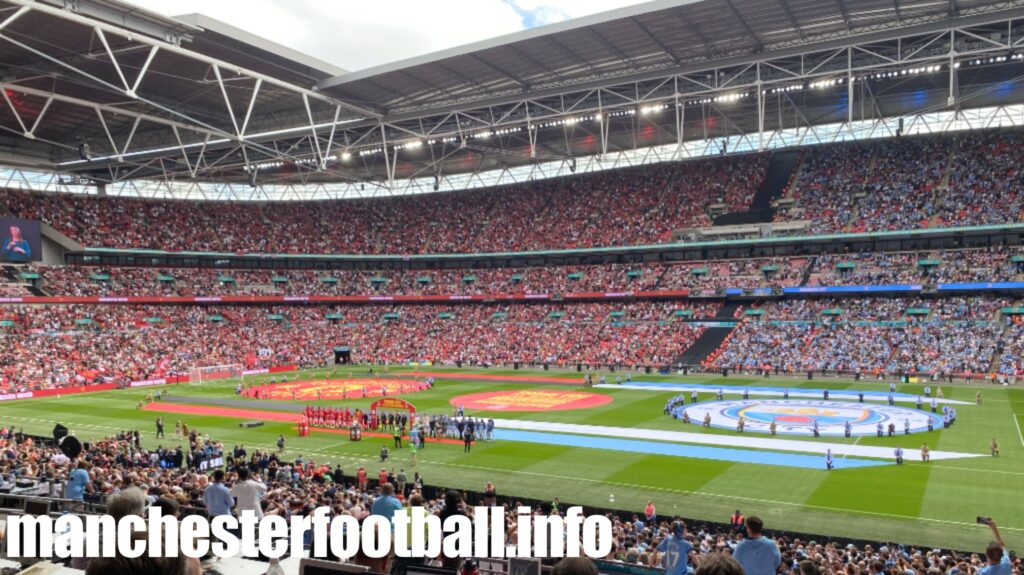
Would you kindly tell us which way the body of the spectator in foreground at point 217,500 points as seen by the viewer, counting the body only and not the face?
away from the camera

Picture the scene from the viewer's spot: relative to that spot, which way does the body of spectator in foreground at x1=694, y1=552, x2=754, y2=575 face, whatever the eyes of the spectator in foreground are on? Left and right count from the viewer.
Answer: facing away from the viewer

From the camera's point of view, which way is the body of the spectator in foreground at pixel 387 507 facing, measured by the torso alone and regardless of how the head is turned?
away from the camera

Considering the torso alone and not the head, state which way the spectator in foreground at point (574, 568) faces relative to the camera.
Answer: away from the camera

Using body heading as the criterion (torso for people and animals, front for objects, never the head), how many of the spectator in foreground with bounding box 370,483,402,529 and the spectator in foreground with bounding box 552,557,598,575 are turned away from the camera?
2

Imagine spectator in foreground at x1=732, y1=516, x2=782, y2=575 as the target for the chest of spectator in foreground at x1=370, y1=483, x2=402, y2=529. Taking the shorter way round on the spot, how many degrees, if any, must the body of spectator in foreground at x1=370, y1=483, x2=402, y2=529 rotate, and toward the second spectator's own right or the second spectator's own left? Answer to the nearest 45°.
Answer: approximately 135° to the second spectator's own right

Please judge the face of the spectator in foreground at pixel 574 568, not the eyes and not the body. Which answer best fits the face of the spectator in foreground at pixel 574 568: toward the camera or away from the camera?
away from the camera

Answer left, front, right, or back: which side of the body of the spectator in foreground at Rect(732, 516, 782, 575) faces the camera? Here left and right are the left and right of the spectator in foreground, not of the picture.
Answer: back

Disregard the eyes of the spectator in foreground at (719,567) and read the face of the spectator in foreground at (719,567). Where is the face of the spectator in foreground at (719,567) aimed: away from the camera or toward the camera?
away from the camera

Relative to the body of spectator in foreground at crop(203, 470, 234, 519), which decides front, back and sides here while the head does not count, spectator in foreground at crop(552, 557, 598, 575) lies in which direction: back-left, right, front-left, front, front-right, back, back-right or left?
back

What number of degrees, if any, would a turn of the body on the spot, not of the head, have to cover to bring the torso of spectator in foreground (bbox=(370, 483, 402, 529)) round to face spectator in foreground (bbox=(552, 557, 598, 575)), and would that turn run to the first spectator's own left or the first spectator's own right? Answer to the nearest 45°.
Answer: approximately 180°
